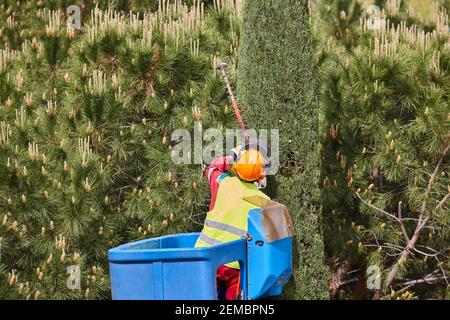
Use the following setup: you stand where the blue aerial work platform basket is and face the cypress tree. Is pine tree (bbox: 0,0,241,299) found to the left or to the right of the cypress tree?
left

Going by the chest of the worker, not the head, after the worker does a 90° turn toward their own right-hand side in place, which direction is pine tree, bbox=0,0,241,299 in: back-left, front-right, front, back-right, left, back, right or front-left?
back

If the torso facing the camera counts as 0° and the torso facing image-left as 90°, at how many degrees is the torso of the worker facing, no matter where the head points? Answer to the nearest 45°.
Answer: approximately 225°

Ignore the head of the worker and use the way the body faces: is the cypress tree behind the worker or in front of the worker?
in front

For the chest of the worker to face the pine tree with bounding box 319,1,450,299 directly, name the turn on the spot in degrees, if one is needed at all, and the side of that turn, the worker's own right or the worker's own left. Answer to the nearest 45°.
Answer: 0° — they already face it
